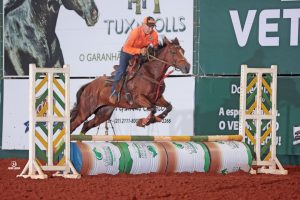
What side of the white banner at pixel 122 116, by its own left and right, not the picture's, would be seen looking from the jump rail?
front

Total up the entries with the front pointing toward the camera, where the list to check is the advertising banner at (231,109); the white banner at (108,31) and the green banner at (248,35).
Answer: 3

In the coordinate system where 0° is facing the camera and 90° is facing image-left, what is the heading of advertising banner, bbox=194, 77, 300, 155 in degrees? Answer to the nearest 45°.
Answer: approximately 0°

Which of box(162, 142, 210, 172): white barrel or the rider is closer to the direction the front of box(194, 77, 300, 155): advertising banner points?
the white barrel

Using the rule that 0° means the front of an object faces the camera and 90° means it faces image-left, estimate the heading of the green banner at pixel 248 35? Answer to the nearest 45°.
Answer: approximately 0°

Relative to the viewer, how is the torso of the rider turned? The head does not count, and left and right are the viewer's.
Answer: facing the viewer and to the right of the viewer

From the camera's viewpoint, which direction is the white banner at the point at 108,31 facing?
toward the camera

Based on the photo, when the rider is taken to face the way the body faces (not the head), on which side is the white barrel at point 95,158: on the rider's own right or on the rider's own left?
on the rider's own right

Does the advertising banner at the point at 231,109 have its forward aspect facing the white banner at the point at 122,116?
no

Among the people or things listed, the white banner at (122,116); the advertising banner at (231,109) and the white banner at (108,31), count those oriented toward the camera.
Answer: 3

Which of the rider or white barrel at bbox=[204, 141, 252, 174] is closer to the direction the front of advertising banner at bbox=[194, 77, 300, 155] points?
the white barrel

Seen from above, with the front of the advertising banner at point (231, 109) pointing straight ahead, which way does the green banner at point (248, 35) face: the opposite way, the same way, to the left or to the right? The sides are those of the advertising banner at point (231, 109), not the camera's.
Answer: the same way

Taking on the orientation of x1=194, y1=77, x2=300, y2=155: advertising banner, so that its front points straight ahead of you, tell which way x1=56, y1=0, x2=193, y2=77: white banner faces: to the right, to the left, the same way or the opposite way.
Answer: the same way

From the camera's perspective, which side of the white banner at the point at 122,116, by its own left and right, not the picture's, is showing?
front

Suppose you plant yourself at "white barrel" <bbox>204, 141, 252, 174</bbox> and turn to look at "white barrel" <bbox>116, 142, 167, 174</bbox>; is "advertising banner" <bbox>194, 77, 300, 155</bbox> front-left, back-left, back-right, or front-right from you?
back-right

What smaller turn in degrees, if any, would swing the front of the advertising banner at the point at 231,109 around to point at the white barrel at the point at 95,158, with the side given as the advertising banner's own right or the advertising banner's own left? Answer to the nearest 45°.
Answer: approximately 45° to the advertising banner's own right

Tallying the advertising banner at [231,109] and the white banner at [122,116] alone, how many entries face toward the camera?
2

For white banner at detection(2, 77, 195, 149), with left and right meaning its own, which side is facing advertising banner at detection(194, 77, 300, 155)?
left

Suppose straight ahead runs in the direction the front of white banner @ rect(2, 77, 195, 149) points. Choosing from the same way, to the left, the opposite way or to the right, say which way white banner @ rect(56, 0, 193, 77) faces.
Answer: the same way
